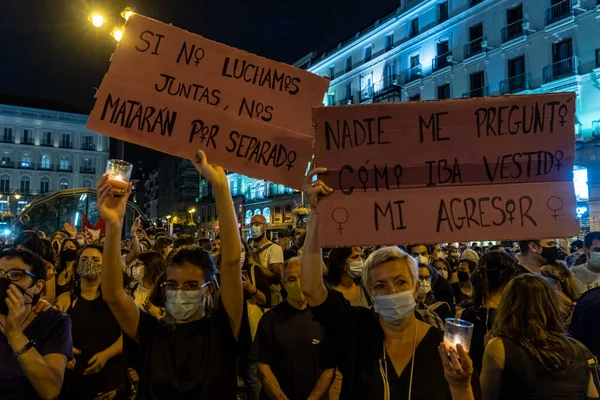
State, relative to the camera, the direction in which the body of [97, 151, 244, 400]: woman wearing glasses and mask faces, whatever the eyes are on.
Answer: toward the camera

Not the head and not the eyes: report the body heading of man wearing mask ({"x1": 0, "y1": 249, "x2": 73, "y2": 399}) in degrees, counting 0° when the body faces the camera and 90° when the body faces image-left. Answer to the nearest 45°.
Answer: approximately 45°

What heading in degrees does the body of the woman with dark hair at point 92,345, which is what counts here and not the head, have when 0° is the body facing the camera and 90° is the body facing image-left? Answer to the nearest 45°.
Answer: approximately 0°

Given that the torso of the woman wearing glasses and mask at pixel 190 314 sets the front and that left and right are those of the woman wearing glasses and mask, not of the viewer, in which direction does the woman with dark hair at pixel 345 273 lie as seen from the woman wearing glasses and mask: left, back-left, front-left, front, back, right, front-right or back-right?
back-left

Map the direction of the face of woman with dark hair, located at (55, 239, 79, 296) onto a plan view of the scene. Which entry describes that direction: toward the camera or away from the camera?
toward the camera

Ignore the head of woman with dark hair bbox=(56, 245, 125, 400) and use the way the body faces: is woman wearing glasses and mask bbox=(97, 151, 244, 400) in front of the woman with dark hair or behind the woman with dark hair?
in front

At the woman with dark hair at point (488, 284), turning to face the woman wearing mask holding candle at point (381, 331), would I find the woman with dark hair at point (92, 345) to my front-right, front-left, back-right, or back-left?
front-right

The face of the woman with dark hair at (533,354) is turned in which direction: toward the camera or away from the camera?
away from the camera

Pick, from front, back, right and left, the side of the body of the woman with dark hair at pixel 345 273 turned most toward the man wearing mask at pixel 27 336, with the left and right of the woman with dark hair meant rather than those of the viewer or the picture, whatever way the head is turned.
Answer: right

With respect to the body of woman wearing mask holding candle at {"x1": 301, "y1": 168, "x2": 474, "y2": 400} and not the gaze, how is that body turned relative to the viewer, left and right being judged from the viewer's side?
facing the viewer

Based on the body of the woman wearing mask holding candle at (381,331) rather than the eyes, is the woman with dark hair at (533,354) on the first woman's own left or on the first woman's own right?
on the first woman's own left

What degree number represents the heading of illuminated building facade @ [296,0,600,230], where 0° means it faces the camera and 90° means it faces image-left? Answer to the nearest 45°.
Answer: approximately 45°
